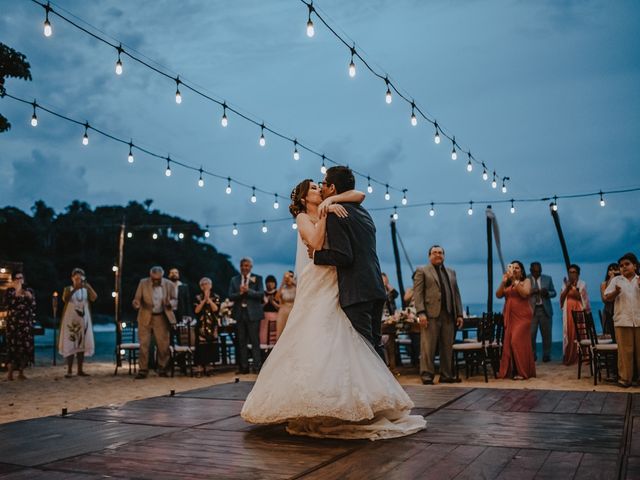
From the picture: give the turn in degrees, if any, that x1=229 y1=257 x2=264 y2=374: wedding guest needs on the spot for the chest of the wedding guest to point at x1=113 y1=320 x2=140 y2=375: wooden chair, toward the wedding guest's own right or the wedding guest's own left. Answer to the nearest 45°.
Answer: approximately 135° to the wedding guest's own right

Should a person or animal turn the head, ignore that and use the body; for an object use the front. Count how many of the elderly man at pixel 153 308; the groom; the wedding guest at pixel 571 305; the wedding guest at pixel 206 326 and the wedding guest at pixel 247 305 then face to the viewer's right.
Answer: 0

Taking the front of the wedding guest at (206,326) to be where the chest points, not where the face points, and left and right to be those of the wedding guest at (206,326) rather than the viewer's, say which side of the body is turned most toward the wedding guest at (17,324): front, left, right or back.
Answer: right

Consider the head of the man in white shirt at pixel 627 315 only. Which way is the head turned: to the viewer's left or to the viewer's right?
to the viewer's left

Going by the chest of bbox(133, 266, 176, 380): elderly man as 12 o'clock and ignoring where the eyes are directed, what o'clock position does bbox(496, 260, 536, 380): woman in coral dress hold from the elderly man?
The woman in coral dress is roughly at 10 o'clock from the elderly man.

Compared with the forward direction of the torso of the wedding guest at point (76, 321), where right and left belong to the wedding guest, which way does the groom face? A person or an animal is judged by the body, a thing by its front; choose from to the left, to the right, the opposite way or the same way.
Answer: the opposite way

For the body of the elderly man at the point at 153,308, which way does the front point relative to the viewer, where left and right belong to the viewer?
facing the viewer

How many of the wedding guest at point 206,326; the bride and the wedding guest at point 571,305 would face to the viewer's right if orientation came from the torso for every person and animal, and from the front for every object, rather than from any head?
1

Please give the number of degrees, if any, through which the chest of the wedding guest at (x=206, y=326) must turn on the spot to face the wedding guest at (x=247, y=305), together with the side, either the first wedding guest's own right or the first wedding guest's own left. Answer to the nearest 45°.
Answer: approximately 45° to the first wedding guest's own left

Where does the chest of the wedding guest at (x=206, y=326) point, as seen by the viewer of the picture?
toward the camera

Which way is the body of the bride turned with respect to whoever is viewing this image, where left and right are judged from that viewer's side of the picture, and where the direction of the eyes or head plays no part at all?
facing to the right of the viewer

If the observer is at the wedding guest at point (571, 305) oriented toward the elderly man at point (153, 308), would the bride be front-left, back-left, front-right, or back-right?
front-left

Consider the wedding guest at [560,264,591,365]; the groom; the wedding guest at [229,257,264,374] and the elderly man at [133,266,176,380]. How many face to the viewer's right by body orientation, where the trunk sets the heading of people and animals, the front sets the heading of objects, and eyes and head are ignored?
0
